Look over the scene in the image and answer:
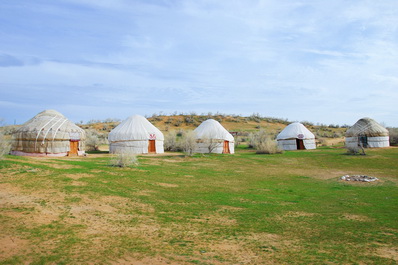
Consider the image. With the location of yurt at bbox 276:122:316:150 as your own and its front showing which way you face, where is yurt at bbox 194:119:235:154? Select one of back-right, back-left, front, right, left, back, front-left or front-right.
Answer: front-right

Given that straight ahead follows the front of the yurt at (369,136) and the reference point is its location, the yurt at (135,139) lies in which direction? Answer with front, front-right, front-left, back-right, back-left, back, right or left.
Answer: front-right

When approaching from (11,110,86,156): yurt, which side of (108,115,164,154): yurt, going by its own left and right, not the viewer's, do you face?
right

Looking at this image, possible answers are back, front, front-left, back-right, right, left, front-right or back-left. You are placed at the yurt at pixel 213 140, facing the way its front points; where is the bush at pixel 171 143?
back

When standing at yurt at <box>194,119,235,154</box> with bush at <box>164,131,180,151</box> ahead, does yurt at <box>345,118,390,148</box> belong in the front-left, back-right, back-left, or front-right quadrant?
back-right

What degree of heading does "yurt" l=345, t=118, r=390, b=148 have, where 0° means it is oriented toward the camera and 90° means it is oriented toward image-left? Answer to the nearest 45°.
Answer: approximately 0°

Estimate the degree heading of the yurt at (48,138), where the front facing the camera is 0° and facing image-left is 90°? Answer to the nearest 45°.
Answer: approximately 315°

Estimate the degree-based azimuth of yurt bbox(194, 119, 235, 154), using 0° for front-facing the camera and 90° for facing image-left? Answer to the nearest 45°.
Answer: approximately 315°

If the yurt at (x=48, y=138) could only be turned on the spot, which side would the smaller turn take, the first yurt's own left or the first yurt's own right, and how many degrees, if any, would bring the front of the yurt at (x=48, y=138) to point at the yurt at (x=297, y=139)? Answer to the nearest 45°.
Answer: approximately 45° to the first yurt's own left

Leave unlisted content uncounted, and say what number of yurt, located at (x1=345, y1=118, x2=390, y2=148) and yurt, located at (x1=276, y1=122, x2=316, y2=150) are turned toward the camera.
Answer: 2

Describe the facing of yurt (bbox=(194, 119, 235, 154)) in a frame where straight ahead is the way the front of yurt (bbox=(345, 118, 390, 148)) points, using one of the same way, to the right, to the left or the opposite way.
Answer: to the left

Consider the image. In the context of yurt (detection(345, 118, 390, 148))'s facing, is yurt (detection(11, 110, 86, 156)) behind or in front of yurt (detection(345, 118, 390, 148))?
in front
